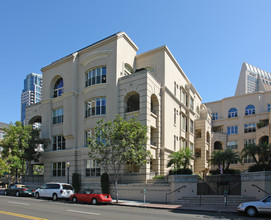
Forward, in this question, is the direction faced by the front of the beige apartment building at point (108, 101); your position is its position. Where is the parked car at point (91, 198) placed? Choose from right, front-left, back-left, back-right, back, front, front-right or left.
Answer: front-left

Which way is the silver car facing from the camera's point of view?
to the viewer's left

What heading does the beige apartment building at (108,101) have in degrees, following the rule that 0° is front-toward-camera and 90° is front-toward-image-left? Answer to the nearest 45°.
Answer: approximately 45°

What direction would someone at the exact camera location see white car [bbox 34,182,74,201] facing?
facing away from the viewer and to the left of the viewer

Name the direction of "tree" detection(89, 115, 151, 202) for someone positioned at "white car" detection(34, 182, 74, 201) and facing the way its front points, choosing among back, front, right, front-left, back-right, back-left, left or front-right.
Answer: back

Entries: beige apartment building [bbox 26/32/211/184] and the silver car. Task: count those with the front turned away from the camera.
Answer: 0

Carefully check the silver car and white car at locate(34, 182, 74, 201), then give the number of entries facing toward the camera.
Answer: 0

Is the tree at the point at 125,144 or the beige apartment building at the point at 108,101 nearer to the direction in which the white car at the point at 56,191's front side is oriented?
the beige apartment building

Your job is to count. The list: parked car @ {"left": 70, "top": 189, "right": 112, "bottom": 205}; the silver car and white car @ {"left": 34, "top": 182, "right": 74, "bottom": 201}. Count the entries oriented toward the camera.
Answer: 0

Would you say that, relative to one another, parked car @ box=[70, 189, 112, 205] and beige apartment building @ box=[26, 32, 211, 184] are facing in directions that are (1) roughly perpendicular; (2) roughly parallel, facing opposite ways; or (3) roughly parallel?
roughly perpendicular
